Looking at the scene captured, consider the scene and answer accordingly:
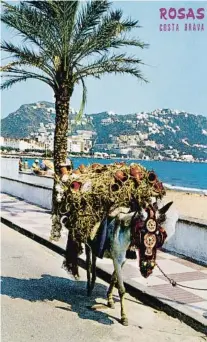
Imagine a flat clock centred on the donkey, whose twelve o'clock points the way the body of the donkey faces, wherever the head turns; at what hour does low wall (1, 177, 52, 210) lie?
The low wall is roughly at 7 o'clock from the donkey.

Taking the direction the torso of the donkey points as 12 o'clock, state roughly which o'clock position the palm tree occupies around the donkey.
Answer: The palm tree is roughly at 7 o'clock from the donkey.

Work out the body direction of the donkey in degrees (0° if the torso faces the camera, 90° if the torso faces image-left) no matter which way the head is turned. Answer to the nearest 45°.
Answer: approximately 315°

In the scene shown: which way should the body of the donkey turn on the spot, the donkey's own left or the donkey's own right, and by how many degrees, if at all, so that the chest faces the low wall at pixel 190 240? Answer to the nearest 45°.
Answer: approximately 135° to the donkey's own left
